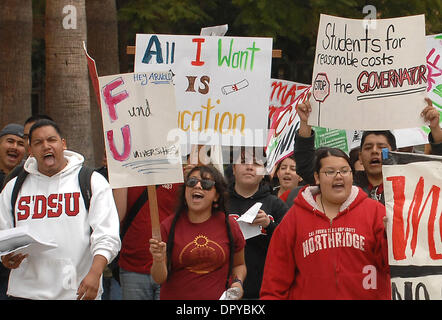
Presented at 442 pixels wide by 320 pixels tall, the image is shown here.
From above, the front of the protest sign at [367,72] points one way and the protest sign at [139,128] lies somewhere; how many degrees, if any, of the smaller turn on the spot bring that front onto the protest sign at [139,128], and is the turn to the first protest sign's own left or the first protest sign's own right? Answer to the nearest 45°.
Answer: approximately 90° to the first protest sign's own right

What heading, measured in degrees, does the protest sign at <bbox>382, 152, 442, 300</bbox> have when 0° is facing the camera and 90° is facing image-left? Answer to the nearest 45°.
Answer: approximately 0°

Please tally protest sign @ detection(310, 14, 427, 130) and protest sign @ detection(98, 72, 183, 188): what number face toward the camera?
2

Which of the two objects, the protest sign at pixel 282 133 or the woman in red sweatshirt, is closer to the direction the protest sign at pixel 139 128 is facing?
the woman in red sweatshirt

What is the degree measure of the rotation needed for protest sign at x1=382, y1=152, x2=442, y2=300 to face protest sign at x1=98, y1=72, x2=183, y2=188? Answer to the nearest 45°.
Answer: approximately 90° to its right

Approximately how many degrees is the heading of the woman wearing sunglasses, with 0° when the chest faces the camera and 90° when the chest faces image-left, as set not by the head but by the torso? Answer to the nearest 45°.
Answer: approximately 0°

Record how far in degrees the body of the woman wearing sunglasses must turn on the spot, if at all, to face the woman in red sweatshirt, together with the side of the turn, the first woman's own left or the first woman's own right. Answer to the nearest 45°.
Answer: approximately 45° to the first woman's own left
